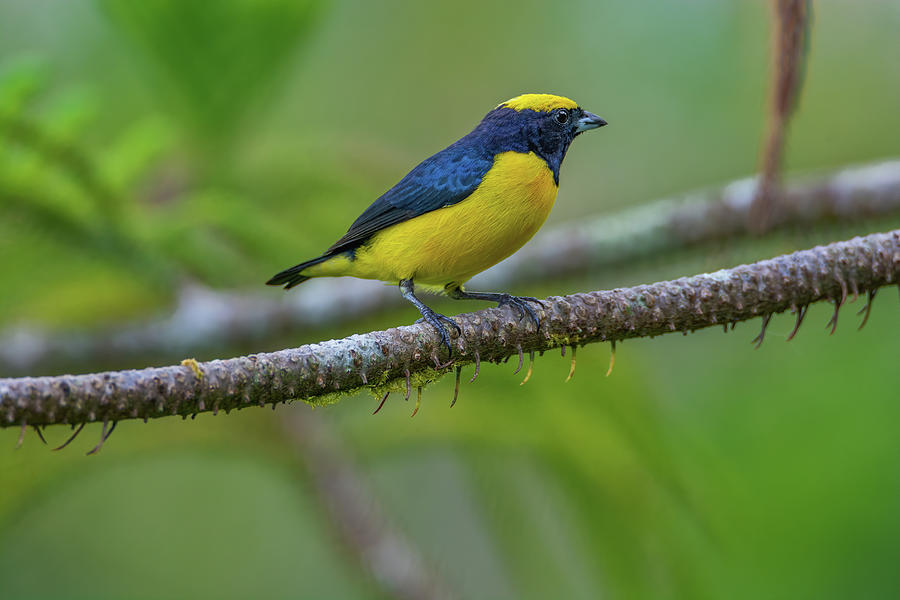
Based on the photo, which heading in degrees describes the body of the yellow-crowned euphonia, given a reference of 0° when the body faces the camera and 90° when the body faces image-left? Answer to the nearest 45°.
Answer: approximately 270°

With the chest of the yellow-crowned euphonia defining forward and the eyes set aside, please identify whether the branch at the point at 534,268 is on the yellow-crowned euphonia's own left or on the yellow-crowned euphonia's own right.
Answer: on the yellow-crowned euphonia's own left
